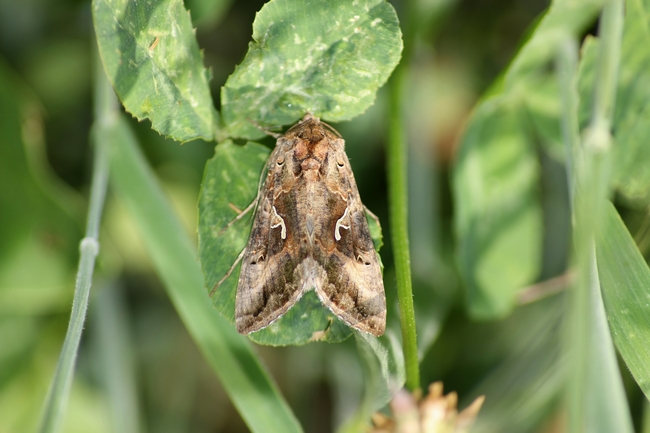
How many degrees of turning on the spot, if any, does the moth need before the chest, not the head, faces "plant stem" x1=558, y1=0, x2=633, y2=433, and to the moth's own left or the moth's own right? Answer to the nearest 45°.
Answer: approximately 135° to the moth's own right

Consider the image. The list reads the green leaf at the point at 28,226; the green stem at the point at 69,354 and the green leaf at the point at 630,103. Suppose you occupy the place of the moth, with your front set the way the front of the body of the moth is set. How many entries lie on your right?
1

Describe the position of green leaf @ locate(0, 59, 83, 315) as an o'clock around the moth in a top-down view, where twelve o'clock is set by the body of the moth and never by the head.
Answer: The green leaf is roughly at 10 o'clock from the moth.

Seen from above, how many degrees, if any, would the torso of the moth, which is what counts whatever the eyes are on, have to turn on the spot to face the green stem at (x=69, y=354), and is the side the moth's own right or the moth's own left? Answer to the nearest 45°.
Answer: approximately 135° to the moth's own left

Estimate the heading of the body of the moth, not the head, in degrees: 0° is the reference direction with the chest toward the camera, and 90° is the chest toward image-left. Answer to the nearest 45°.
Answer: approximately 180°

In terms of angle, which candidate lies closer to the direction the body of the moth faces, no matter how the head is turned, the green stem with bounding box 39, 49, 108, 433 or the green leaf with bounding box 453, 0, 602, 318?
the green leaf
